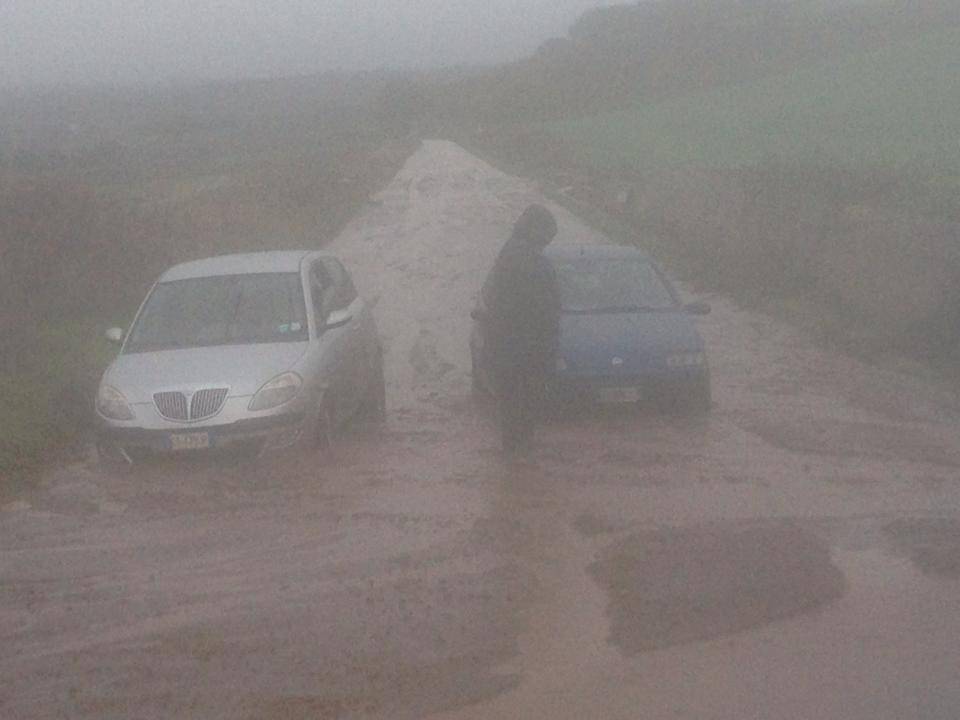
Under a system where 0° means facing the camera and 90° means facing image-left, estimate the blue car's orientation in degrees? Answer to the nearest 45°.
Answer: approximately 0°

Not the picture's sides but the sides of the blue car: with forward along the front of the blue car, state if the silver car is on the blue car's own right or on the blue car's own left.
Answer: on the blue car's own right

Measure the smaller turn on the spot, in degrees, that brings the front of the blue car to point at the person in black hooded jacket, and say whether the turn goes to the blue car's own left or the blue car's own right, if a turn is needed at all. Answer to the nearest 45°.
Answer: approximately 45° to the blue car's own right
